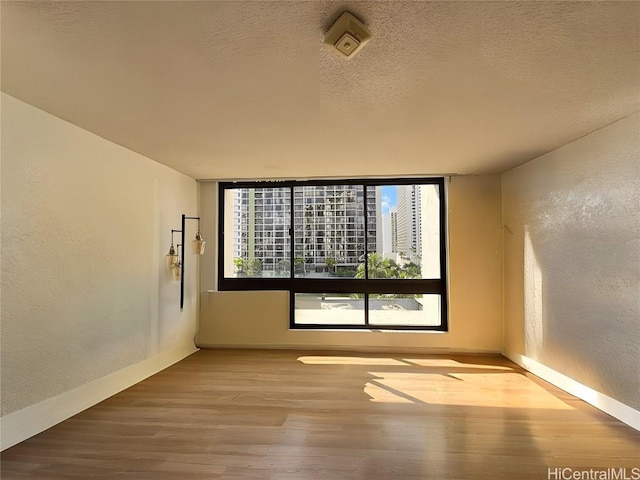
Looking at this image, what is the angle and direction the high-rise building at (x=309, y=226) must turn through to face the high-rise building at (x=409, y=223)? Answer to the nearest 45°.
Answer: approximately 90° to its left

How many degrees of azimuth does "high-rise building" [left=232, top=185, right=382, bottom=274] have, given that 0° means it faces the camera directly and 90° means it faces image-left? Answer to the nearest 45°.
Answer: approximately 0°

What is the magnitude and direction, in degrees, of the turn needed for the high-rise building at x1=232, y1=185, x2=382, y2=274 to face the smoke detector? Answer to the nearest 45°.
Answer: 0° — it already faces it

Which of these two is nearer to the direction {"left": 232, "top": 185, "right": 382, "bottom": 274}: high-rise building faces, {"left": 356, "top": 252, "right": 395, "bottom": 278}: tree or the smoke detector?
the smoke detector
